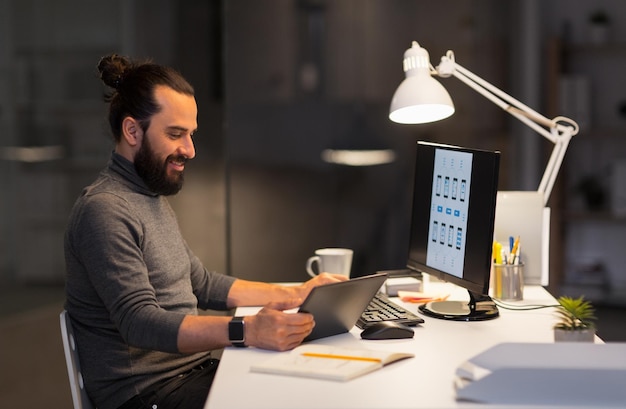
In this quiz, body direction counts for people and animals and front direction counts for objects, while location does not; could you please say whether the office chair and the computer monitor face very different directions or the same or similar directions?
very different directions

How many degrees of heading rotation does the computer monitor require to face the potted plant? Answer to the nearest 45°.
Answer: approximately 90° to its left

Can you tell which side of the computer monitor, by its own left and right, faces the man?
front

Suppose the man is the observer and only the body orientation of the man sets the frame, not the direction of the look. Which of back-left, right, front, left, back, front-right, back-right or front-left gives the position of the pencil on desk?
front-right

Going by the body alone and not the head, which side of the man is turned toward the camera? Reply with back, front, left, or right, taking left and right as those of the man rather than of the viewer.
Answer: right

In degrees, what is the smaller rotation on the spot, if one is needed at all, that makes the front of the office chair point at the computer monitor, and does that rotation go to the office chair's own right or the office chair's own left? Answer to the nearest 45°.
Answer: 0° — it already faces it

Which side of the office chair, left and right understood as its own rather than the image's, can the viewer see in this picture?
right

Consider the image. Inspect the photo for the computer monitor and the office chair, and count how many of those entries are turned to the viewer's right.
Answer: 1

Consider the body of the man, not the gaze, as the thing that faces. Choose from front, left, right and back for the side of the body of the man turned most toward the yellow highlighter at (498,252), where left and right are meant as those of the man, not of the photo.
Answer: front
